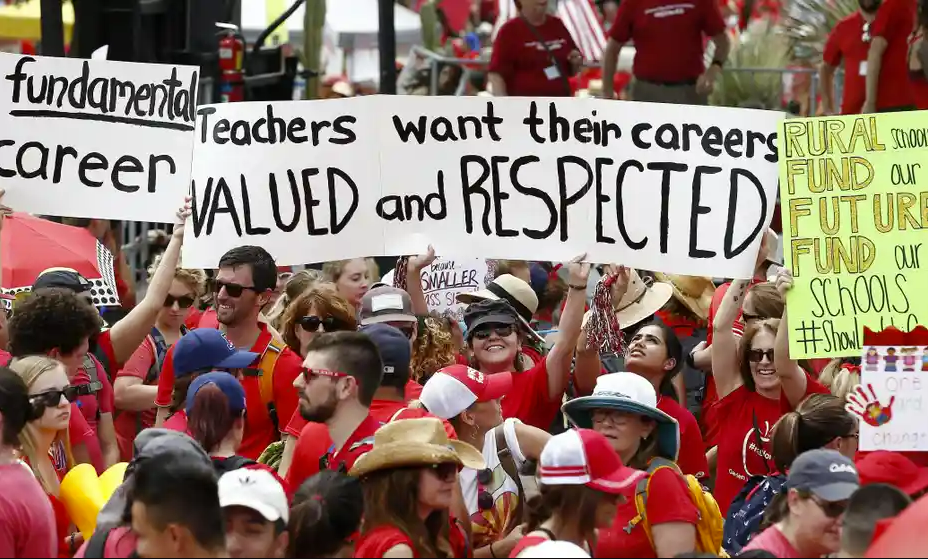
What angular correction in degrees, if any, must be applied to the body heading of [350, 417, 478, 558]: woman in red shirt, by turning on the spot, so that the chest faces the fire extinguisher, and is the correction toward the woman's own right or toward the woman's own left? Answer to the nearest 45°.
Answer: approximately 135° to the woman's own left

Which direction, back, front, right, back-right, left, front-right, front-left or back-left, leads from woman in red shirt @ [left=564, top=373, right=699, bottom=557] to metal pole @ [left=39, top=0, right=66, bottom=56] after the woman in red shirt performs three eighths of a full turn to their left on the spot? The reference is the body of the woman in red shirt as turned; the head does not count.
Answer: back-left

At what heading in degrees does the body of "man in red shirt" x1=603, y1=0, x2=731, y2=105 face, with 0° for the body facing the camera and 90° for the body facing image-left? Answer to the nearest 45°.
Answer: approximately 0°

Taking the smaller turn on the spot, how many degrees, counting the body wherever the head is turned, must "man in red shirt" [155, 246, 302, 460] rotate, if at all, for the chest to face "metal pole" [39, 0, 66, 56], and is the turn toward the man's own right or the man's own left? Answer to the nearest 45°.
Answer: approximately 135° to the man's own right

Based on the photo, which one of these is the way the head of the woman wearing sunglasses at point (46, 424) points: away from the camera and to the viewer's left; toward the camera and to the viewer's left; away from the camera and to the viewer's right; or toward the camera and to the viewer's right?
toward the camera and to the viewer's right

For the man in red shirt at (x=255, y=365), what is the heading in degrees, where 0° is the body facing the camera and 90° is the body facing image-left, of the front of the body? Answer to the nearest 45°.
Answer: approximately 45°

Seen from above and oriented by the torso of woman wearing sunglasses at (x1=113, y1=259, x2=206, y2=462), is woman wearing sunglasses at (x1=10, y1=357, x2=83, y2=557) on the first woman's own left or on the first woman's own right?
on the first woman's own right
